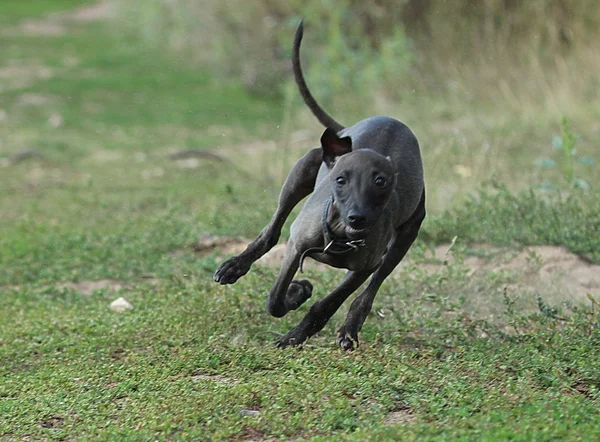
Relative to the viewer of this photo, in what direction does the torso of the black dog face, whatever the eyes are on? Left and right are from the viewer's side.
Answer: facing the viewer

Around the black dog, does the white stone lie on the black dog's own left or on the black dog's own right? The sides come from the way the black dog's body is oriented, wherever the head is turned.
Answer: on the black dog's own right
